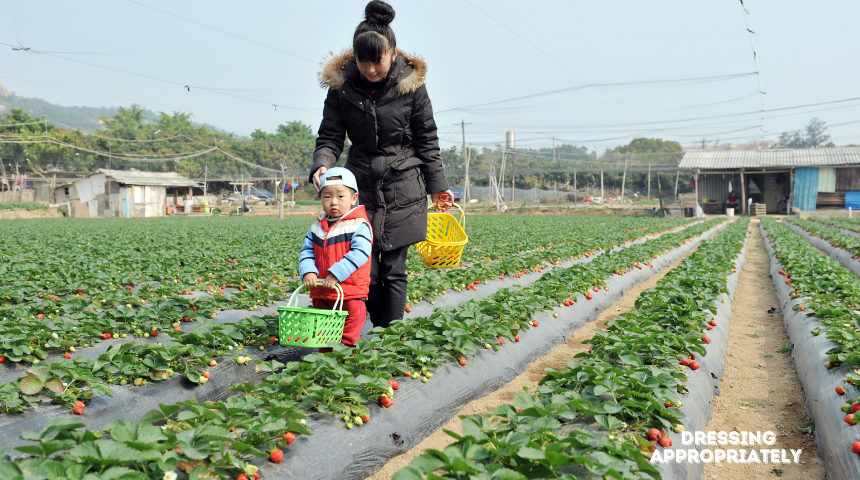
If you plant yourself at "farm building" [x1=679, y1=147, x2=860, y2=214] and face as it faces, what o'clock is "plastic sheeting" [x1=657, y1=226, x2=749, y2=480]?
The plastic sheeting is roughly at 12 o'clock from the farm building.

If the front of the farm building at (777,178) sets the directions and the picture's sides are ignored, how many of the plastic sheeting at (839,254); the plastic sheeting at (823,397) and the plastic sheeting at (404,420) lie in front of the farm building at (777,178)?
3

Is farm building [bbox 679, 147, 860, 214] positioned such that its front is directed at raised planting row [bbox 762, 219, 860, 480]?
yes

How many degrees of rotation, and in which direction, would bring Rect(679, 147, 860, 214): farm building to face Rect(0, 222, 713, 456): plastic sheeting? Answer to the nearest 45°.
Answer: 0° — it already faces it

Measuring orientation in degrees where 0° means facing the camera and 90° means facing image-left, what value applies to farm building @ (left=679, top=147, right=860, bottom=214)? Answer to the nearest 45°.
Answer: approximately 0°

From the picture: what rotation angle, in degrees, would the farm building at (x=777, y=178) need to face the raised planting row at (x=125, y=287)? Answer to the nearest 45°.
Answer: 0° — it already faces it

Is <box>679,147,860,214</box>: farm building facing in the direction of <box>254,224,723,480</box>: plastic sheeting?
yes

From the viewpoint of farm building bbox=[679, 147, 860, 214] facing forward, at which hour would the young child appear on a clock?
The young child is roughly at 12 o'clock from the farm building.

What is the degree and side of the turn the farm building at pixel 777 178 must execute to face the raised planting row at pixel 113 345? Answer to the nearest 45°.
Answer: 0° — it already faces it
